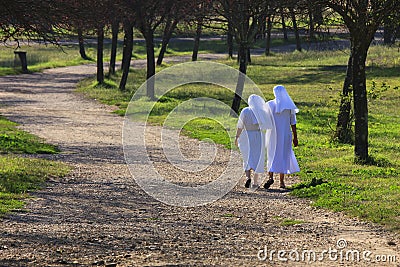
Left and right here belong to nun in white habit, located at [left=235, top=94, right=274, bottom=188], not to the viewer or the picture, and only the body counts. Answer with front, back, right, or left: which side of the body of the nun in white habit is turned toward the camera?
back

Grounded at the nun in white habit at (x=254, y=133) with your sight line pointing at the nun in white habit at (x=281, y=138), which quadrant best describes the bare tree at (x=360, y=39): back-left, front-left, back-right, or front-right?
front-left

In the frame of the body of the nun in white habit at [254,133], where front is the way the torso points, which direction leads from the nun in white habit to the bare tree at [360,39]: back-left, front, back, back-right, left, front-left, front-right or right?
front-right

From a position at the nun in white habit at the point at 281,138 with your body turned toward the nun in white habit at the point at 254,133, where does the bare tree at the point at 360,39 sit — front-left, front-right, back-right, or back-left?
back-right

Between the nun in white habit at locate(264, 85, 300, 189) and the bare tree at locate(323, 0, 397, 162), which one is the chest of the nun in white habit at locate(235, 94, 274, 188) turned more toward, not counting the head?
the bare tree

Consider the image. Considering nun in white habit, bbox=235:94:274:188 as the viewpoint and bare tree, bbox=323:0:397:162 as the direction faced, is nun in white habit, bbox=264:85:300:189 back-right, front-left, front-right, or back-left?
front-right

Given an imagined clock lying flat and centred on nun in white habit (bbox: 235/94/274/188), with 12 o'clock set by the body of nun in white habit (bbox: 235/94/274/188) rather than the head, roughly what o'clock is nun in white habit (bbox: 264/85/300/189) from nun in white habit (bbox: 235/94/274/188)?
nun in white habit (bbox: 264/85/300/189) is roughly at 3 o'clock from nun in white habit (bbox: 235/94/274/188).
